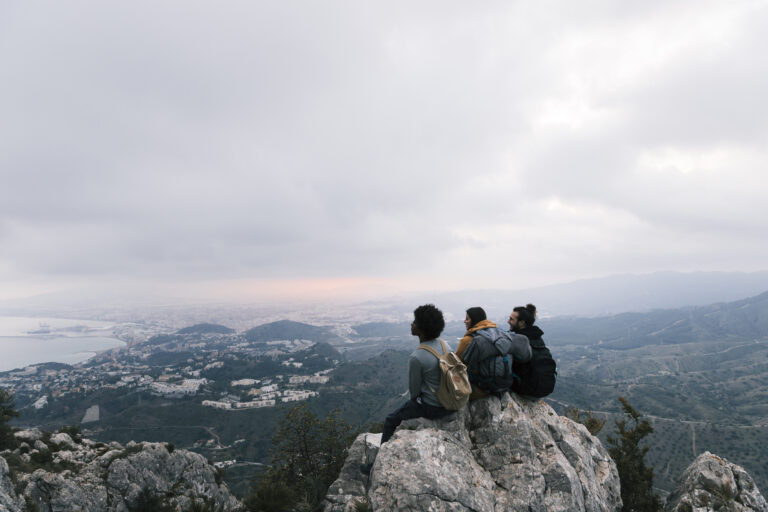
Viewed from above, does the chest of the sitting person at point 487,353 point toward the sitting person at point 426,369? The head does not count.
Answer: no

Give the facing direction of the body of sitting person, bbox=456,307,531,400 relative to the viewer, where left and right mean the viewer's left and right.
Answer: facing away from the viewer and to the left of the viewer

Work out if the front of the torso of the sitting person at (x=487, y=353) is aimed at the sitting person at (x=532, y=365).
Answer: no

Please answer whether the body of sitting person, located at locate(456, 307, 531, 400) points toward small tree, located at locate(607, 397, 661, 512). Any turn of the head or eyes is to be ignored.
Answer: no
